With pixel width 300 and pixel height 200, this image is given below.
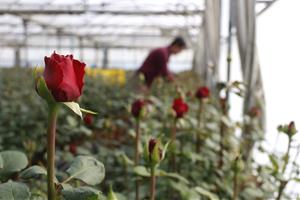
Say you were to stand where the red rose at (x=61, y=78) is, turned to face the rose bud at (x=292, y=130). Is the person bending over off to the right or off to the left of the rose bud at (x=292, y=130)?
left

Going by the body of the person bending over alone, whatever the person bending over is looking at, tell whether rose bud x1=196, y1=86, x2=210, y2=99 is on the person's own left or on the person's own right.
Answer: on the person's own right

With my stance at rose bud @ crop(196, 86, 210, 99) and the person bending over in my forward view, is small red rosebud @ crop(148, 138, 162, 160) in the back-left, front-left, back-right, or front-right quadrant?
back-left

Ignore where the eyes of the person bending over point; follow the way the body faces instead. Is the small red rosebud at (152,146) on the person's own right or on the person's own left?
on the person's own right

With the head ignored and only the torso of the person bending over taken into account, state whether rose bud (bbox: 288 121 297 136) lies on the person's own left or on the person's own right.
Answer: on the person's own right

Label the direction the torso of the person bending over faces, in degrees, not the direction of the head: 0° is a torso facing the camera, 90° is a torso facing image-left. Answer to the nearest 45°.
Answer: approximately 270°

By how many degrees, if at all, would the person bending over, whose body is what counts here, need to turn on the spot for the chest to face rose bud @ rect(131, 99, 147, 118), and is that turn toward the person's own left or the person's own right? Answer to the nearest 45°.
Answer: approximately 90° to the person's own right

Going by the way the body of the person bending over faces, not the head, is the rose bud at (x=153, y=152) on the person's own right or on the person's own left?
on the person's own right

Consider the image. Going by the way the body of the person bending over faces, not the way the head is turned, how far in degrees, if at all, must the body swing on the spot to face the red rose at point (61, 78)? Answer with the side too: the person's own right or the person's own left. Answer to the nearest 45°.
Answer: approximately 90° to the person's own right
